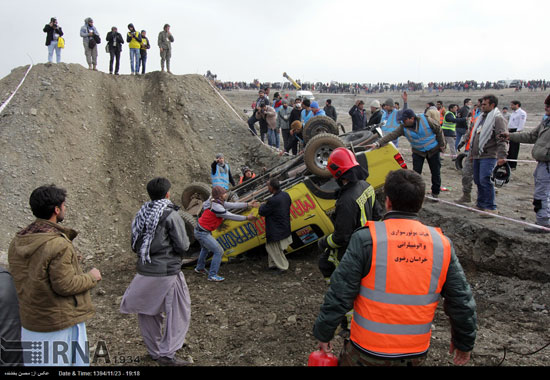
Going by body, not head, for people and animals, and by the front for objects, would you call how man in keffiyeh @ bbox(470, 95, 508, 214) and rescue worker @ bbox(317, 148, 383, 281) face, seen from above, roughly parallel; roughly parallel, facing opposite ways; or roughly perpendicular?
roughly perpendicular

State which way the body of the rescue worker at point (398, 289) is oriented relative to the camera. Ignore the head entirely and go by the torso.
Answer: away from the camera

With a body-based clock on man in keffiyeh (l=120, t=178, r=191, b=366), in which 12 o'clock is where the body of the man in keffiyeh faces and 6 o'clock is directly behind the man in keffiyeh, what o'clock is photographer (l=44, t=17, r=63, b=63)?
The photographer is roughly at 10 o'clock from the man in keffiyeh.

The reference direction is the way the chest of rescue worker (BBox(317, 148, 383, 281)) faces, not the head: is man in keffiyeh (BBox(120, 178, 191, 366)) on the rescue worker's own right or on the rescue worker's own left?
on the rescue worker's own left

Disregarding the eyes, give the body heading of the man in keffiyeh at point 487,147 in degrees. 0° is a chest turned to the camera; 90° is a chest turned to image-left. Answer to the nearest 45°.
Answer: approximately 45°

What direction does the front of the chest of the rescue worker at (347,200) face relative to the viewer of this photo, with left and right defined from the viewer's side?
facing away from the viewer and to the left of the viewer

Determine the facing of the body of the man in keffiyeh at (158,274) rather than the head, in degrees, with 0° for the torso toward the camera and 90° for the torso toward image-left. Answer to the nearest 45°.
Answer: approximately 225°

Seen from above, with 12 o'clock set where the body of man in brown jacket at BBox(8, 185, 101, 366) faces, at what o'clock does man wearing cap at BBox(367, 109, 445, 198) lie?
The man wearing cap is roughly at 1 o'clock from the man in brown jacket.

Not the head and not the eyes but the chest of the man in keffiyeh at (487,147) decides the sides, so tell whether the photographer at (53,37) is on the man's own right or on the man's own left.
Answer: on the man's own right

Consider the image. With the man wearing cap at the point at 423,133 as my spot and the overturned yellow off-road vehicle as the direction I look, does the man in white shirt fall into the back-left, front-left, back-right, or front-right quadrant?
back-right
